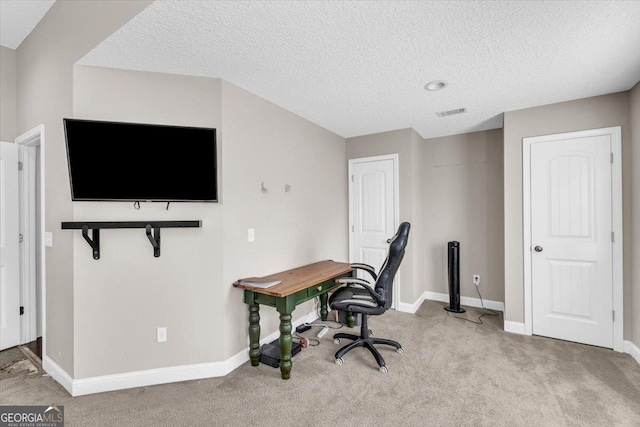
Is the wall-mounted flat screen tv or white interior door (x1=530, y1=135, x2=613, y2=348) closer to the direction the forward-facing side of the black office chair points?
the wall-mounted flat screen tv

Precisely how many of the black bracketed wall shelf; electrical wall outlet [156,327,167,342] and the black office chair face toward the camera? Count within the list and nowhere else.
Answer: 2

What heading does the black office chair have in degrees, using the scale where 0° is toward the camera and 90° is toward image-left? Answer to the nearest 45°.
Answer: approximately 90°

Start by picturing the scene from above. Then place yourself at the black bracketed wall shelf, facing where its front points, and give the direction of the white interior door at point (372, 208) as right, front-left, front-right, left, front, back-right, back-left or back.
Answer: left

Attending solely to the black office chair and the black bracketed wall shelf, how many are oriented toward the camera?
1

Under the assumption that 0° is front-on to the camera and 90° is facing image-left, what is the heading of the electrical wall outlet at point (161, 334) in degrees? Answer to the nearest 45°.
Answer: approximately 0°

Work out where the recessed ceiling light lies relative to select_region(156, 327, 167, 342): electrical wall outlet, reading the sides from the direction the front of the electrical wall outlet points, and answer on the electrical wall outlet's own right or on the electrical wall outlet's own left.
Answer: on the electrical wall outlet's own left
